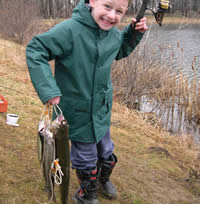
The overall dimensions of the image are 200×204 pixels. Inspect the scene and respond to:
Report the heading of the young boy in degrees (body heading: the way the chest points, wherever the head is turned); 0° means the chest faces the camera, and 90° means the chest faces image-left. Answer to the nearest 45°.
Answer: approximately 315°

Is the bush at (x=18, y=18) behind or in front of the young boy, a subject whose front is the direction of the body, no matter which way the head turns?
behind
